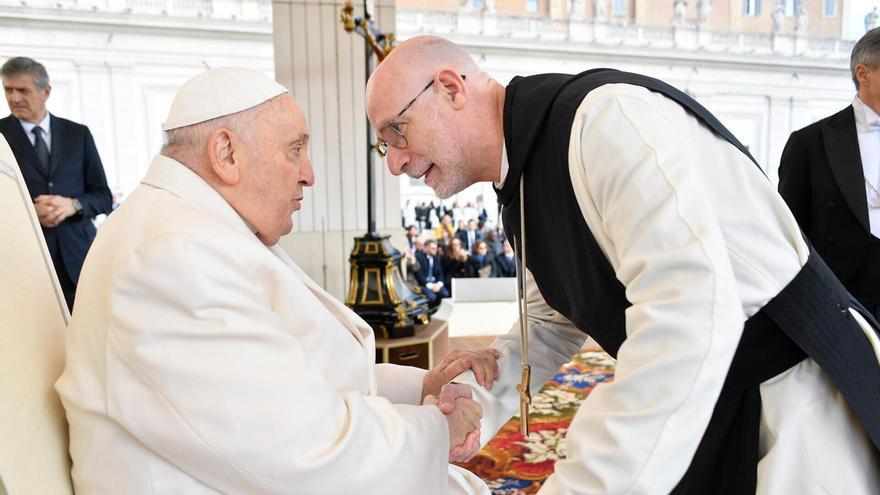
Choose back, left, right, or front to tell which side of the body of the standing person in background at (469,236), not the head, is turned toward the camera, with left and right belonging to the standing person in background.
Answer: front

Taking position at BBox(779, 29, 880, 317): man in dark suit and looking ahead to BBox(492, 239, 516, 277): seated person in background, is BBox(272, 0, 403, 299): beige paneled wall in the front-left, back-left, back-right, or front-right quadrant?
front-left

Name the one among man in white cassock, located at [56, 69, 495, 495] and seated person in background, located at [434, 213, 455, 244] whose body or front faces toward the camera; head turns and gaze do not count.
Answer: the seated person in background

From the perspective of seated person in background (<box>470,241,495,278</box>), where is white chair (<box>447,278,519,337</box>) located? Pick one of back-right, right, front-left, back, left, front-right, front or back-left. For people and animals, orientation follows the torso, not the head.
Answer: front

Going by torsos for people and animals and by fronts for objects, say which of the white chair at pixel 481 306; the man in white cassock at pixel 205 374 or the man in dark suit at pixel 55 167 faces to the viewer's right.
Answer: the man in white cassock

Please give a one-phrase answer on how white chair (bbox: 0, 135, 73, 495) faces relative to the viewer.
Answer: facing to the right of the viewer

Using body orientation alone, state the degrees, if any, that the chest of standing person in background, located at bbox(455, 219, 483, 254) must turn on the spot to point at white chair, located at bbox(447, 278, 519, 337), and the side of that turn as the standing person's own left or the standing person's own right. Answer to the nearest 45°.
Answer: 0° — they already face it

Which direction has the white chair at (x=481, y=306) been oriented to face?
toward the camera

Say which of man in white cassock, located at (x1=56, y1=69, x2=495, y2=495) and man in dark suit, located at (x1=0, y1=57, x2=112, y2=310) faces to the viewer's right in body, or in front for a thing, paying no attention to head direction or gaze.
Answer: the man in white cassock

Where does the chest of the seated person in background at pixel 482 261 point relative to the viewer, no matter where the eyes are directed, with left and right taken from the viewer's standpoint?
facing the viewer

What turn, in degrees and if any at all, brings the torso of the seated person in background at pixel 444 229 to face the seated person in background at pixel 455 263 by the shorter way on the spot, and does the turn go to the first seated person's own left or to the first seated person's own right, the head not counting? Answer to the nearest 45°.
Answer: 0° — they already face them

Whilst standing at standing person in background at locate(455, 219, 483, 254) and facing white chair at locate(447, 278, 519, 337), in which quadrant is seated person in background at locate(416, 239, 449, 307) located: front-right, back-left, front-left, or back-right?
front-right

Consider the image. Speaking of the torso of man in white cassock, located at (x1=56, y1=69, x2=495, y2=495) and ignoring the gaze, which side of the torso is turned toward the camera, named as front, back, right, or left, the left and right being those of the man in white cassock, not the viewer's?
right
